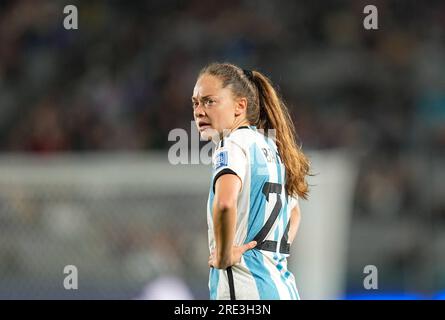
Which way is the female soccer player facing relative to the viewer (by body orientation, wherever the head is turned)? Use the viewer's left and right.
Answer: facing away from the viewer and to the left of the viewer
